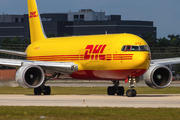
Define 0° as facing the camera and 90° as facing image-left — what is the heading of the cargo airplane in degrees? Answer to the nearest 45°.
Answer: approximately 315°
